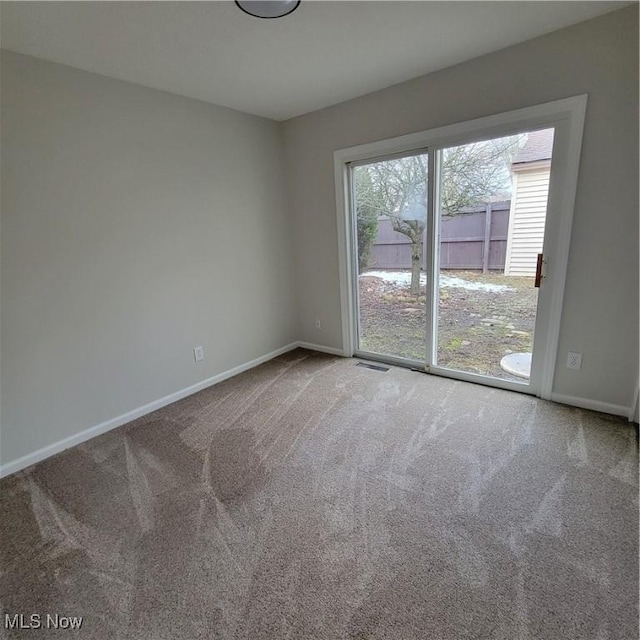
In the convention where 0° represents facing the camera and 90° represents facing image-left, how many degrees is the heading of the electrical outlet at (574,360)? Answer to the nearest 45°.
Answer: approximately 0°

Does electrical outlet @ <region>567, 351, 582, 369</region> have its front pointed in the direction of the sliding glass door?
no

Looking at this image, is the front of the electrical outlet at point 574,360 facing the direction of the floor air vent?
no
